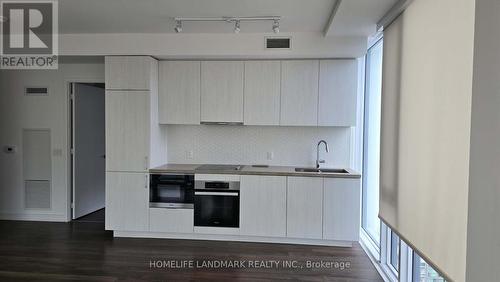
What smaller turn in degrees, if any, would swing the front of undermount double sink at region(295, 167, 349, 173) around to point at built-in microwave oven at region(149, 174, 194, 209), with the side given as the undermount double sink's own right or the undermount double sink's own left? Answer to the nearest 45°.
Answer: approximately 90° to the undermount double sink's own right

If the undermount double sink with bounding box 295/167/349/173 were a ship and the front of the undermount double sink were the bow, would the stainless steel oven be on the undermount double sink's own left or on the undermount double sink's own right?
on the undermount double sink's own right

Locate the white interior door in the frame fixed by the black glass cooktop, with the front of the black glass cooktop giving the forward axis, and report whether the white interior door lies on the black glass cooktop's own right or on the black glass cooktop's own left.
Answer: on the black glass cooktop's own right

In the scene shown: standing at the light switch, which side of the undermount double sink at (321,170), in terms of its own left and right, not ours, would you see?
right

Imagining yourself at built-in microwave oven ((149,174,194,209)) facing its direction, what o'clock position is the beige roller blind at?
The beige roller blind is roughly at 11 o'clock from the built-in microwave oven.

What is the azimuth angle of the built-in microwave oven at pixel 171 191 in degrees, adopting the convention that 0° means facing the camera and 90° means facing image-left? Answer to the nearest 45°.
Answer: approximately 0°
